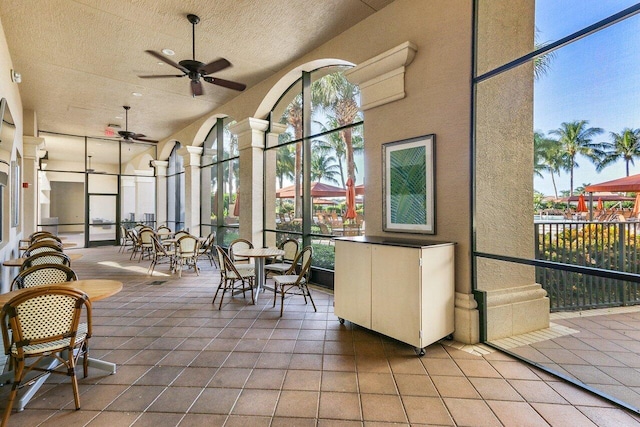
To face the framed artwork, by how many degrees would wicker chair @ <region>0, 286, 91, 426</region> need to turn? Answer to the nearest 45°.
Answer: approximately 90° to its right

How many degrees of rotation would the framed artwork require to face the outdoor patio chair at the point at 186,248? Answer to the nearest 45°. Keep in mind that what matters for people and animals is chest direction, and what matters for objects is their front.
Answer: approximately 45° to its right

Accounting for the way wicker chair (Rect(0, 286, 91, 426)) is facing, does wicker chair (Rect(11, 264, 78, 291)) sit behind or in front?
in front

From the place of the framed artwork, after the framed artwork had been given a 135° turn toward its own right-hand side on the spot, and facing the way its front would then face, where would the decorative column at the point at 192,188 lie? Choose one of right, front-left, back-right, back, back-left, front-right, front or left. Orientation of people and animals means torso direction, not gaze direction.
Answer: front-left

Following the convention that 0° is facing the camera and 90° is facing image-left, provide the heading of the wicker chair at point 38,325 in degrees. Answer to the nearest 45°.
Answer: approximately 180°

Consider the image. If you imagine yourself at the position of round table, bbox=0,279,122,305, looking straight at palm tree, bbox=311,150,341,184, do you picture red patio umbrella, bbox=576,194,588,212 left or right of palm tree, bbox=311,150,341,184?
right

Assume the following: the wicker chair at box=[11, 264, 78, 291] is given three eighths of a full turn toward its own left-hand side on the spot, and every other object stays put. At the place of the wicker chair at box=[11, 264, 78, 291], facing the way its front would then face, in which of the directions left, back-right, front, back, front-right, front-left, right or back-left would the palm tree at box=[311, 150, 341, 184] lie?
front-right

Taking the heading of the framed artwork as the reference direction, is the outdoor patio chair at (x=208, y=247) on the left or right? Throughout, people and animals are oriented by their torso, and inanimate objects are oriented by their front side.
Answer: on its right
